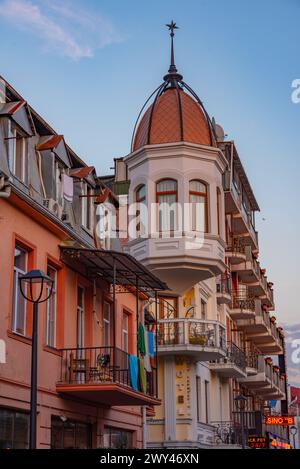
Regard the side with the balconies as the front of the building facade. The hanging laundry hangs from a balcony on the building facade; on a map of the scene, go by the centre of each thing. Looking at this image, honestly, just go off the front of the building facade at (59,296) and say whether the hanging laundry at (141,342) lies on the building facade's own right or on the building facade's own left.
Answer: on the building facade's own left

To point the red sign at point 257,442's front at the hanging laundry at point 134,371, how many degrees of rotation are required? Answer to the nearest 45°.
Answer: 0° — it already faces it

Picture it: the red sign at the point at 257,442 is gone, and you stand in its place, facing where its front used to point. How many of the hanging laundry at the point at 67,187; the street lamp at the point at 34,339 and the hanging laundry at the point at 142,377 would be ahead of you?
3

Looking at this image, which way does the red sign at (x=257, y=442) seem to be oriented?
toward the camera

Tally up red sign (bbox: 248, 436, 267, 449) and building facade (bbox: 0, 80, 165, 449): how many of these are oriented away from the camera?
0

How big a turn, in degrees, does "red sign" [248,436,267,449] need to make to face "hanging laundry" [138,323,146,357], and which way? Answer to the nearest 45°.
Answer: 0° — it already faces it
